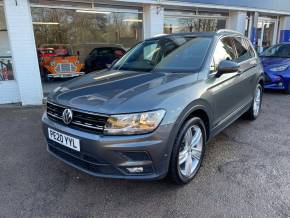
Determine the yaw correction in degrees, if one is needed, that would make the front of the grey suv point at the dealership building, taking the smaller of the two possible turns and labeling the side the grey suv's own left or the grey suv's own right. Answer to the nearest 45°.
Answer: approximately 135° to the grey suv's own right

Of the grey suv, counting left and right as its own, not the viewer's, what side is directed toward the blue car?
back

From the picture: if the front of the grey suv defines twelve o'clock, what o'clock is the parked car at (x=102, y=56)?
The parked car is roughly at 4 o'clock from the grey suv.

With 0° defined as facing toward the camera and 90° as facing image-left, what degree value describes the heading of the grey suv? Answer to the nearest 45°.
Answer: approximately 45°

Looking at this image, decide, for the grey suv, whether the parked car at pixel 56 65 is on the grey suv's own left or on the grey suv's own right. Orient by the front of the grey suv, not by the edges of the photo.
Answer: on the grey suv's own right
